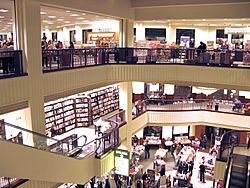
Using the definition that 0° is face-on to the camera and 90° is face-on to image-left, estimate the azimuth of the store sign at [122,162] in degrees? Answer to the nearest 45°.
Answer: approximately 0°

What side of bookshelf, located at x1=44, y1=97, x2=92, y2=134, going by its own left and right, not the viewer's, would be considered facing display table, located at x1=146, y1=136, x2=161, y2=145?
left

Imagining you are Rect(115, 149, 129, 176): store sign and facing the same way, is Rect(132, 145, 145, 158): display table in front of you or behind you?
behind

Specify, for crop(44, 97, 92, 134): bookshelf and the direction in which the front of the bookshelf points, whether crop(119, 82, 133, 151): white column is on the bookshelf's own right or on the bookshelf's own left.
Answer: on the bookshelf's own left

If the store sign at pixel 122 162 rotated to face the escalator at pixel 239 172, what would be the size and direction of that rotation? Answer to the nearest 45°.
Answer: approximately 45° to its left

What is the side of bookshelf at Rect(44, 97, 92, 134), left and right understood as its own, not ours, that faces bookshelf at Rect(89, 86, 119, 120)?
left

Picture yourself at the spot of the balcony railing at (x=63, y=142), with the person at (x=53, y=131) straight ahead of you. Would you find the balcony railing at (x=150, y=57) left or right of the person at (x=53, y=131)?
right

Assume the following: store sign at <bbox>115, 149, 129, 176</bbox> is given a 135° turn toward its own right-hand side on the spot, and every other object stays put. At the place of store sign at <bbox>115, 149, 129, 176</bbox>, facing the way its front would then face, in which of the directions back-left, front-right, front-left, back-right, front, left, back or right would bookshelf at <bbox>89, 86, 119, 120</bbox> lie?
front-right

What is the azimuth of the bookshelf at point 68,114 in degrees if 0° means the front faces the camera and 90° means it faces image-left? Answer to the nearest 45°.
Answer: approximately 315°

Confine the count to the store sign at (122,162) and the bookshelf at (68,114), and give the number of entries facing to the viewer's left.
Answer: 0
